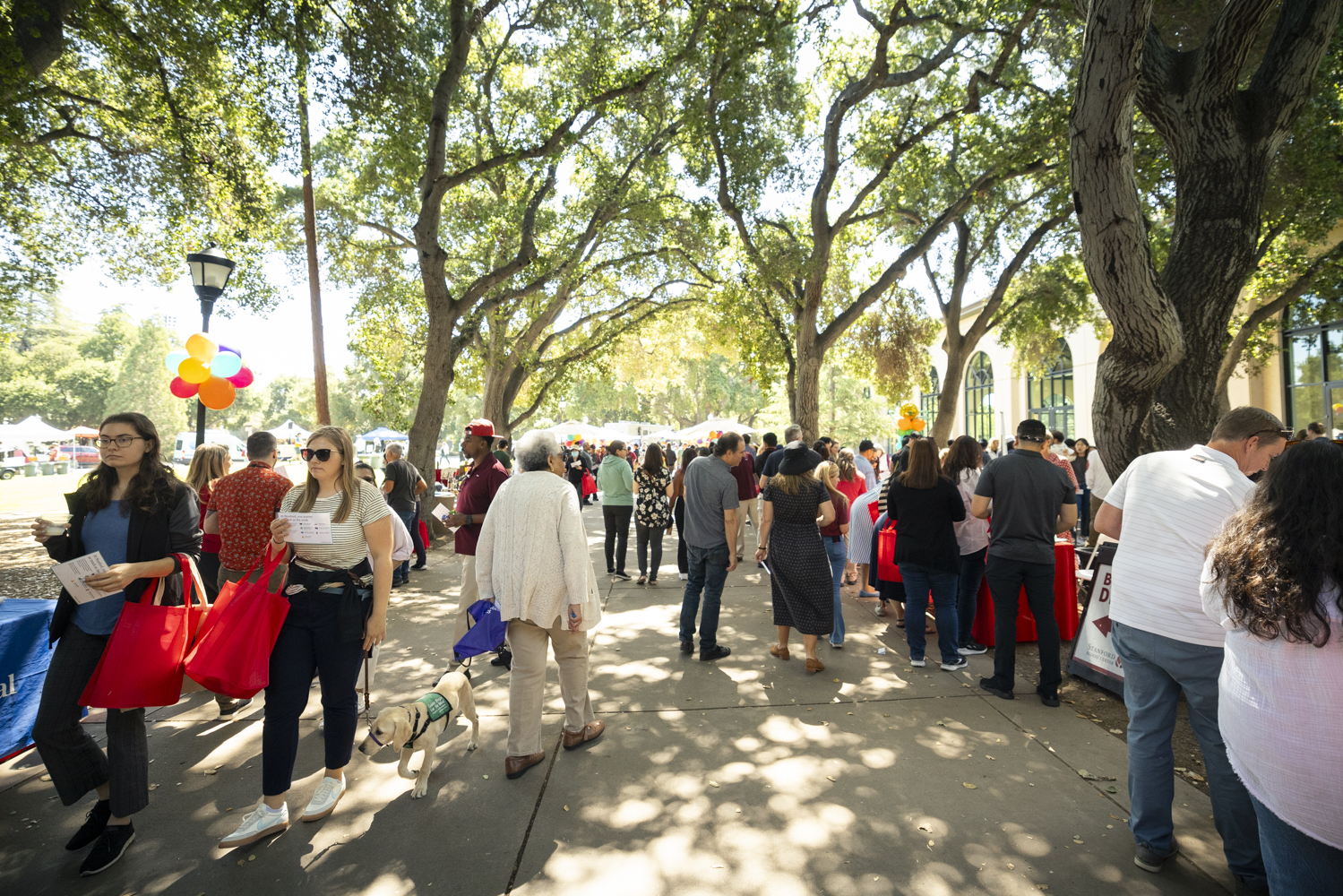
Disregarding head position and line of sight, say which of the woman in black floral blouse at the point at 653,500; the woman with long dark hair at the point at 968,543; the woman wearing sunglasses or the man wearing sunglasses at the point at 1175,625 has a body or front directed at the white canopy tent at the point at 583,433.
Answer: the woman in black floral blouse

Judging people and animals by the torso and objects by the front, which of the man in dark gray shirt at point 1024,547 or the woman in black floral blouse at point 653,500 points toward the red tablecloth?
the man in dark gray shirt

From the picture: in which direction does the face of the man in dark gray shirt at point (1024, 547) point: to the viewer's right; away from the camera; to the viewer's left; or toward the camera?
away from the camera

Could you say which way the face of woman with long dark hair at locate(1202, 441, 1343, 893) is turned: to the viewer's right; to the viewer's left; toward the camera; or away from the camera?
away from the camera

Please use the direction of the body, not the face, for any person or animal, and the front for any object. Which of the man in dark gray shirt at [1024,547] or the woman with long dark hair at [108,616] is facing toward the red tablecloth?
the man in dark gray shirt

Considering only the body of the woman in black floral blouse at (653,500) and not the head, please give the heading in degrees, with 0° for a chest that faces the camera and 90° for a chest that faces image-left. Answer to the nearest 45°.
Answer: approximately 180°

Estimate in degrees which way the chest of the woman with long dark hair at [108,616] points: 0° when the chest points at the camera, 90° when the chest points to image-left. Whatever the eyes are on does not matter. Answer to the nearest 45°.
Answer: approximately 45°

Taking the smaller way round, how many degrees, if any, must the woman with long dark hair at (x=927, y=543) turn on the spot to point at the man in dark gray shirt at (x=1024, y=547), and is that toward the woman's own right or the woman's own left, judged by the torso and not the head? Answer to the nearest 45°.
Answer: approximately 135° to the woman's own right

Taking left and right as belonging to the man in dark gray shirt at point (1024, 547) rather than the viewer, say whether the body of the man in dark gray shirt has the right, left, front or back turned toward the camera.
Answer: back

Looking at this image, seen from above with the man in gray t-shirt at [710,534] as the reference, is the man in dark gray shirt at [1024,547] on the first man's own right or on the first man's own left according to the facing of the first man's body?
on the first man's own right

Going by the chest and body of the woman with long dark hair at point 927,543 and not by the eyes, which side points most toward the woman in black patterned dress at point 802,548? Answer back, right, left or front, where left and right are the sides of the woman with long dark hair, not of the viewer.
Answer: left
